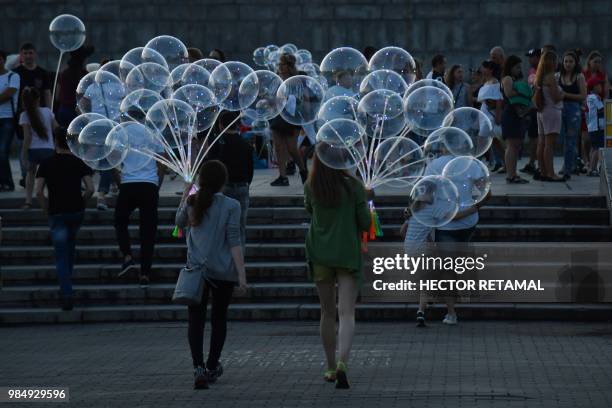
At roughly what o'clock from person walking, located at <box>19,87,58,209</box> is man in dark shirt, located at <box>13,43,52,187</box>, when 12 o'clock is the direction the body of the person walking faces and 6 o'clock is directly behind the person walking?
The man in dark shirt is roughly at 12 o'clock from the person walking.

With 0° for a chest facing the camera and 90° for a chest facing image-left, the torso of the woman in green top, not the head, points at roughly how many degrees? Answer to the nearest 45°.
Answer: approximately 180°

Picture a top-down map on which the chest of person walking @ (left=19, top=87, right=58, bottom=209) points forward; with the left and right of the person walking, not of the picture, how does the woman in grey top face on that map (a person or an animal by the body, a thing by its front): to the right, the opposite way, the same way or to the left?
the same way

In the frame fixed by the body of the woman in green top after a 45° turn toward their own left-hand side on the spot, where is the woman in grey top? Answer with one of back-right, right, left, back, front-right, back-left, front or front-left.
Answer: front-left

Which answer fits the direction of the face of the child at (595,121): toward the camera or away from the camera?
toward the camera

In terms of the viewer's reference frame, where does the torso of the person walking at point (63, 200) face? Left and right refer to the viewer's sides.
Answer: facing away from the viewer

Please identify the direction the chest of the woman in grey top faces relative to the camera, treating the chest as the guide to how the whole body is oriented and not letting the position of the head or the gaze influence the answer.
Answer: away from the camera

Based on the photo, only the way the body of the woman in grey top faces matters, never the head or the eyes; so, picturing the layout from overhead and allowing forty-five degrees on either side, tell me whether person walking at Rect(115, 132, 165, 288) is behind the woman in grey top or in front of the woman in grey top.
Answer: in front

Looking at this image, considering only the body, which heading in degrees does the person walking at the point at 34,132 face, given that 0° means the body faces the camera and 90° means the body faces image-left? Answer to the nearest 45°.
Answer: approximately 180°

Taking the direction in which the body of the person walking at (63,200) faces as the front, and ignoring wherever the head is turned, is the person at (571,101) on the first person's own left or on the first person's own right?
on the first person's own right

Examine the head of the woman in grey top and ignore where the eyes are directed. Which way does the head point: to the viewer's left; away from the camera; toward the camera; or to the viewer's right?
away from the camera

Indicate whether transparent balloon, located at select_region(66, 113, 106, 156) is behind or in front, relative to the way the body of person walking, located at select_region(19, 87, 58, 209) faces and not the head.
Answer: behind

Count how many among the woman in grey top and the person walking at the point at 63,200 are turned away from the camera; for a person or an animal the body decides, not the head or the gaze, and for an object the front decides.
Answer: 2

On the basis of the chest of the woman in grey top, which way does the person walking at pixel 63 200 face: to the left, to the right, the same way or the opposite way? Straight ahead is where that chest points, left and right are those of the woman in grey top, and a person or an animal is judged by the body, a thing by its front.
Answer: the same way

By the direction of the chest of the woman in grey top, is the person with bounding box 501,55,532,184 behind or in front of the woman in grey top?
in front

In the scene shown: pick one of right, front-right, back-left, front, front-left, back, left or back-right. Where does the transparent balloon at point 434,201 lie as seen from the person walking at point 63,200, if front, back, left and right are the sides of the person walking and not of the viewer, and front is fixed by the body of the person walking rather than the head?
back-right

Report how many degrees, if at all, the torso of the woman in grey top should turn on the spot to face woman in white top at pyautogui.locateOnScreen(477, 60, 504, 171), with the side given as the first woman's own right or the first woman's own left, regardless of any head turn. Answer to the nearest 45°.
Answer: approximately 45° to the first woman's own right

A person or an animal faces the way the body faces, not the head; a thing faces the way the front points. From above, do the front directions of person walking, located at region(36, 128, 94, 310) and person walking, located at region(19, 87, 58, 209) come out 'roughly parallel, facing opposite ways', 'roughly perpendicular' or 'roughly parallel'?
roughly parallel
